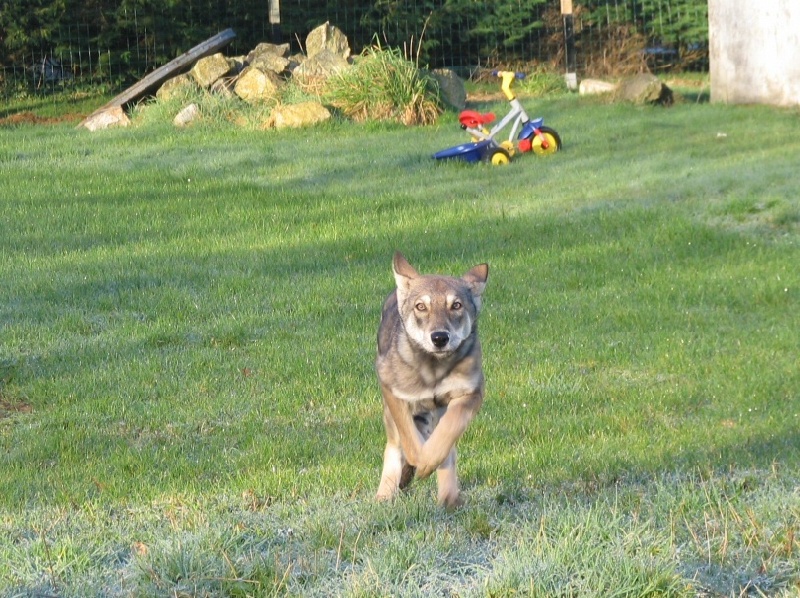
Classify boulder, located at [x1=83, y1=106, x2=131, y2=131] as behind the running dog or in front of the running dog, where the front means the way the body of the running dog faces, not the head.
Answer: behind

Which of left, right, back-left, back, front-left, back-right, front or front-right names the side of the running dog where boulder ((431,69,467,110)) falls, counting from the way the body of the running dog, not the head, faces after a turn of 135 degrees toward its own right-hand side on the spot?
front-right

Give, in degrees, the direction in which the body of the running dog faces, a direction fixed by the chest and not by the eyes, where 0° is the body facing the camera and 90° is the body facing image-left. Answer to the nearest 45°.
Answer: approximately 0°

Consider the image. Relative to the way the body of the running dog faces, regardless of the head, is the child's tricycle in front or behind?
behind

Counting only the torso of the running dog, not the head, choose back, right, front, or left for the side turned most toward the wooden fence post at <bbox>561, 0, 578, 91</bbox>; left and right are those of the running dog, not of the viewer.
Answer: back

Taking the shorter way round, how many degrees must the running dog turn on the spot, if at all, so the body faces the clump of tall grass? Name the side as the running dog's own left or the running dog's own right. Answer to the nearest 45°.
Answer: approximately 180°

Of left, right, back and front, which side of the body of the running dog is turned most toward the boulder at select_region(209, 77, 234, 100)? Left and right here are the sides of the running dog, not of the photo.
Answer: back

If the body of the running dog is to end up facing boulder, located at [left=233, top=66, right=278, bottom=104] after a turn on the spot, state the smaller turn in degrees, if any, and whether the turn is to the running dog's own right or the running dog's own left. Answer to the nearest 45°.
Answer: approximately 180°

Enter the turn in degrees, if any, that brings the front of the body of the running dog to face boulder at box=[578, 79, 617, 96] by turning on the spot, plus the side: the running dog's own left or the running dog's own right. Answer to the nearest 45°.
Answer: approximately 180°

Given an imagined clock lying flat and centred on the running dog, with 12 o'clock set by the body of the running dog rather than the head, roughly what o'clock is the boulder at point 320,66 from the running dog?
The boulder is roughly at 6 o'clock from the running dog.

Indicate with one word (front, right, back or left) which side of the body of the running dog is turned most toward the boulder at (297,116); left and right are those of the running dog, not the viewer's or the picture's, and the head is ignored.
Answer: back
